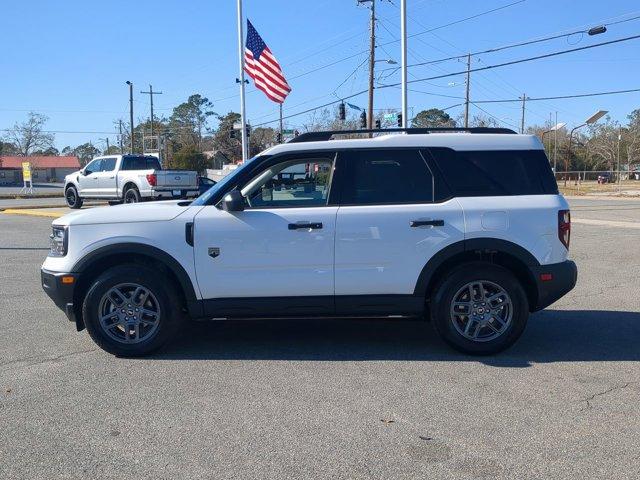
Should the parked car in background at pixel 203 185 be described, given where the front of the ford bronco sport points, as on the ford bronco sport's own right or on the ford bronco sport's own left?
on the ford bronco sport's own right

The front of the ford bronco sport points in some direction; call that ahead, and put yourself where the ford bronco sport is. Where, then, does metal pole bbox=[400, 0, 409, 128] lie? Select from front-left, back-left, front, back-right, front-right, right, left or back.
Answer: right

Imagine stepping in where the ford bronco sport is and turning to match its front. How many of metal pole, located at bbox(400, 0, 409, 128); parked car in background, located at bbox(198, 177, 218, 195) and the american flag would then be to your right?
3

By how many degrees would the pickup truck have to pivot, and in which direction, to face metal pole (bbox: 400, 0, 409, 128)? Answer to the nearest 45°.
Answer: approximately 180°

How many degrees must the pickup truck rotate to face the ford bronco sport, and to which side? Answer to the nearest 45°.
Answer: approximately 135° to its left

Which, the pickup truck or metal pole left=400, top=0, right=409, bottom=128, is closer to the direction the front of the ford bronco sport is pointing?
the pickup truck

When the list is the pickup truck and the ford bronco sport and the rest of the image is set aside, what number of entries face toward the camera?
0

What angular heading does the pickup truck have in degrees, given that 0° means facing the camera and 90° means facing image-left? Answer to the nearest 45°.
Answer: approximately 135°

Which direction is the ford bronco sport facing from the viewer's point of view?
to the viewer's left
